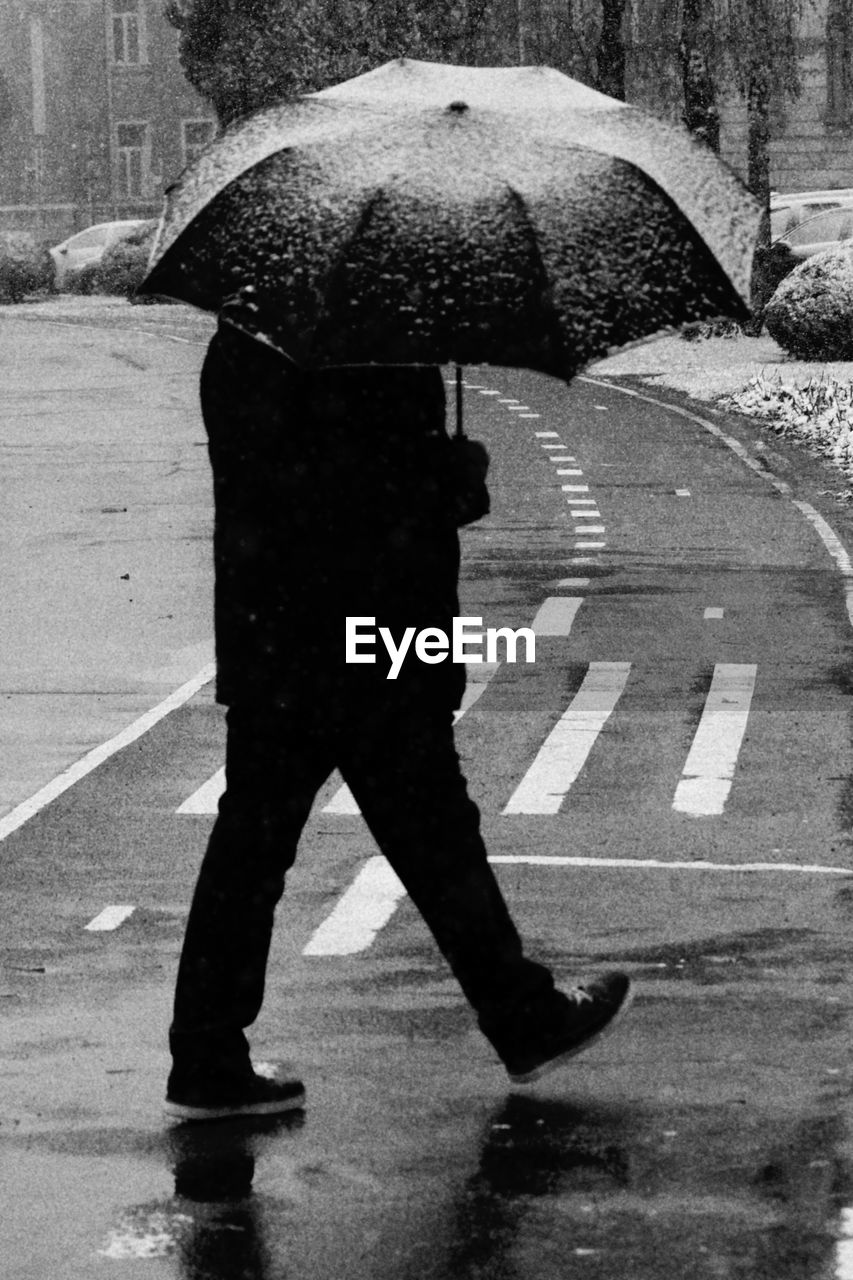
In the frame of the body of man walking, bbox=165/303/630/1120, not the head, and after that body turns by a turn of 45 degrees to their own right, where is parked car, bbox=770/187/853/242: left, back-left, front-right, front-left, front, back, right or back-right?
back-left

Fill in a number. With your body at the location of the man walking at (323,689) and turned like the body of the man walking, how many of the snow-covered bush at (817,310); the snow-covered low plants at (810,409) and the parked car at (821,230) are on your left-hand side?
3

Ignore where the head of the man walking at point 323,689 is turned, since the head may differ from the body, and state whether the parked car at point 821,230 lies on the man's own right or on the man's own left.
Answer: on the man's own left

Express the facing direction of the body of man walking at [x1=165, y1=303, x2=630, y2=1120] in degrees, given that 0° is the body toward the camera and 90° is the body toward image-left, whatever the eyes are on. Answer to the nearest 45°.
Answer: approximately 270°

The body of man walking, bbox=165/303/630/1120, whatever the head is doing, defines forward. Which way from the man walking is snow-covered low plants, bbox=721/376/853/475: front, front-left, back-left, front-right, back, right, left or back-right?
left

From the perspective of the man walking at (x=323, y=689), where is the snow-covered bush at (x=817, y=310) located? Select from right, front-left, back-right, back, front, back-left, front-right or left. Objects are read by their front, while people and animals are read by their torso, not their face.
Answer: left
